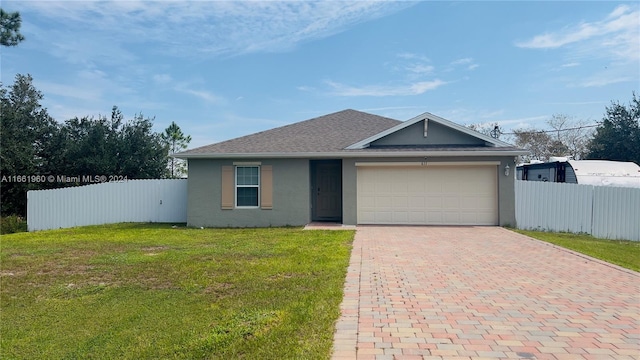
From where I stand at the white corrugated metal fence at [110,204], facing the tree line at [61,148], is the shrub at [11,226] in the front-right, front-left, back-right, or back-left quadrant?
front-left

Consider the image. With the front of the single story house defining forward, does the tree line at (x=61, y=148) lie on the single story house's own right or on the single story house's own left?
on the single story house's own right

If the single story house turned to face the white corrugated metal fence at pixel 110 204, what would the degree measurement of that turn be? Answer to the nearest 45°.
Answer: approximately 90° to its right

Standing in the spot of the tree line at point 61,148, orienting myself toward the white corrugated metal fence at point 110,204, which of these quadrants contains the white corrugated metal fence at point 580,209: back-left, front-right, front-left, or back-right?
front-left

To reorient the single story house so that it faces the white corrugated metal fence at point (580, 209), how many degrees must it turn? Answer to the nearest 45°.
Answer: approximately 90° to its left

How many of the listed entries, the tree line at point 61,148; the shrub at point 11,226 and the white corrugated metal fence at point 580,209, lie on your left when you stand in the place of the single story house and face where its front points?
1

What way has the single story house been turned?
toward the camera

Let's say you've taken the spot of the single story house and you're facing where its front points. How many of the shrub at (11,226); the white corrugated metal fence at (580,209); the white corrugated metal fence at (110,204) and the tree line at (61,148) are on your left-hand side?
1

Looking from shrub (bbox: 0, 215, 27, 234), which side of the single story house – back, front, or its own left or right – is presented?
right
